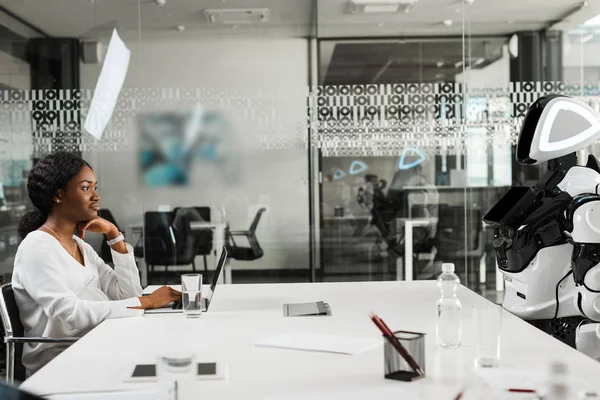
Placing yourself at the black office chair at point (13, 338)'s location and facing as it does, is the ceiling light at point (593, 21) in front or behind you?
in front

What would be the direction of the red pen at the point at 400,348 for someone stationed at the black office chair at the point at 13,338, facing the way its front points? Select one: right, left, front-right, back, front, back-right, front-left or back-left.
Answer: front-right

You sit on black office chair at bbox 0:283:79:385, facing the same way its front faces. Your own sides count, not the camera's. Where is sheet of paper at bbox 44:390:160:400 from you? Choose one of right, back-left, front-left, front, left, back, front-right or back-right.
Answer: right

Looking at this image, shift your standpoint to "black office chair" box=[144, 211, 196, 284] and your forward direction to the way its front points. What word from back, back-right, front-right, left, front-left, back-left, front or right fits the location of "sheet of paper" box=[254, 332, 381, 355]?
back-right

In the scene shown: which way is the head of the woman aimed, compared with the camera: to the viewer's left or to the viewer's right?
to the viewer's right

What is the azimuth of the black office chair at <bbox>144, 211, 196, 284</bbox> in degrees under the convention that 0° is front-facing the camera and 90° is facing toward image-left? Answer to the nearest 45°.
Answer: approximately 225°

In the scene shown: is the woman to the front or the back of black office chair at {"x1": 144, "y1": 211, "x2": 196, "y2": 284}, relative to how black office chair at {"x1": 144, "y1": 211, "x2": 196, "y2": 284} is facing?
to the back

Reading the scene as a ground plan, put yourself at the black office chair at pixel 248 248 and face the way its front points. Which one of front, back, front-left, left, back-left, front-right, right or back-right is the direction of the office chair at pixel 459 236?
back

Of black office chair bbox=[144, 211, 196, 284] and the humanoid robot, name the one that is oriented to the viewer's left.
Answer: the humanoid robot

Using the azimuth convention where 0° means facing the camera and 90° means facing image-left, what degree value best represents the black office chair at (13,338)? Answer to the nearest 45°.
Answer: approximately 270°

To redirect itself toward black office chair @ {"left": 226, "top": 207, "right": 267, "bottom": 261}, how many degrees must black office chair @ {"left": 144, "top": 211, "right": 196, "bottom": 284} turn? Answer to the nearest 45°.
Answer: approximately 45° to its right

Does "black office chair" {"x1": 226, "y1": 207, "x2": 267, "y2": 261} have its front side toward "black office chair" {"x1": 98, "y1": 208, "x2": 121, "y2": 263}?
yes

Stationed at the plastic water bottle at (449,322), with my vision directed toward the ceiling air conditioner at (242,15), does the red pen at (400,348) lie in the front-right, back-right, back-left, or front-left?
back-left

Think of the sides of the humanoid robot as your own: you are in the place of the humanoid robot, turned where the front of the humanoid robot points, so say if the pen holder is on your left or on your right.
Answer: on your left

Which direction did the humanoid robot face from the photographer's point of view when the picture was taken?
facing to the left of the viewer
